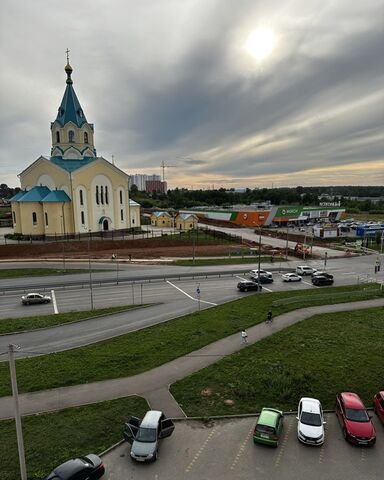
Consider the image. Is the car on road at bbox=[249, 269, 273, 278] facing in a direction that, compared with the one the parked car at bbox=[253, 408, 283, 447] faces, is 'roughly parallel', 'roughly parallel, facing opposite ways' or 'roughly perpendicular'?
roughly perpendicular

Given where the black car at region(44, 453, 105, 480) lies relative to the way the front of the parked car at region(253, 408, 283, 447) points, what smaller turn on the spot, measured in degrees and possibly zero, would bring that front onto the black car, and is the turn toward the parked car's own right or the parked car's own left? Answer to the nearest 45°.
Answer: approximately 135° to the parked car's own left

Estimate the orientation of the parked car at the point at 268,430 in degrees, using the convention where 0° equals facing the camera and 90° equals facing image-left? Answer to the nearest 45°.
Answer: approximately 180°

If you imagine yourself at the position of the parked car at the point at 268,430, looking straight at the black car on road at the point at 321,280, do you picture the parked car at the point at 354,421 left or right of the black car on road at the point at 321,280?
right

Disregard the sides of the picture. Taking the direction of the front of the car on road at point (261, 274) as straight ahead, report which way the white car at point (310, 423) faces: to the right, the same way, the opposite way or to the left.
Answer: to the right
